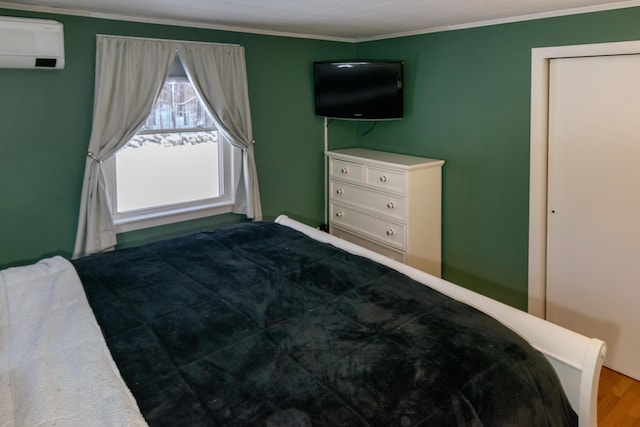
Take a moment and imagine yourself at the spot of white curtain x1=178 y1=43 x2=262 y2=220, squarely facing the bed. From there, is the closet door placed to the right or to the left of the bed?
left

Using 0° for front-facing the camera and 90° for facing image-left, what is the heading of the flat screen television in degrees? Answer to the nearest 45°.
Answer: approximately 0°

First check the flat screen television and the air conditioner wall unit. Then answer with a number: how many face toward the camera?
2

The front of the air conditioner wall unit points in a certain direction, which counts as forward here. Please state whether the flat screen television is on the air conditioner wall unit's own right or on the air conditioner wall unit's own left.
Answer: on the air conditioner wall unit's own left

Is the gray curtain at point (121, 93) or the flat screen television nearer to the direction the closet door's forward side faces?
the gray curtain

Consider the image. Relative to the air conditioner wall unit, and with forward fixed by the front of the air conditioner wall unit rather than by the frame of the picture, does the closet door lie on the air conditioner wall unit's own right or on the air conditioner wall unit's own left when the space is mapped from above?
on the air conditioner wall unit's own left

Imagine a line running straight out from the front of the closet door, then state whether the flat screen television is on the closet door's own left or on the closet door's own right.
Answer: on the closet door's own right

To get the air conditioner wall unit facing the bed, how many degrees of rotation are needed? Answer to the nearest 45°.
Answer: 0° — it already faces it
